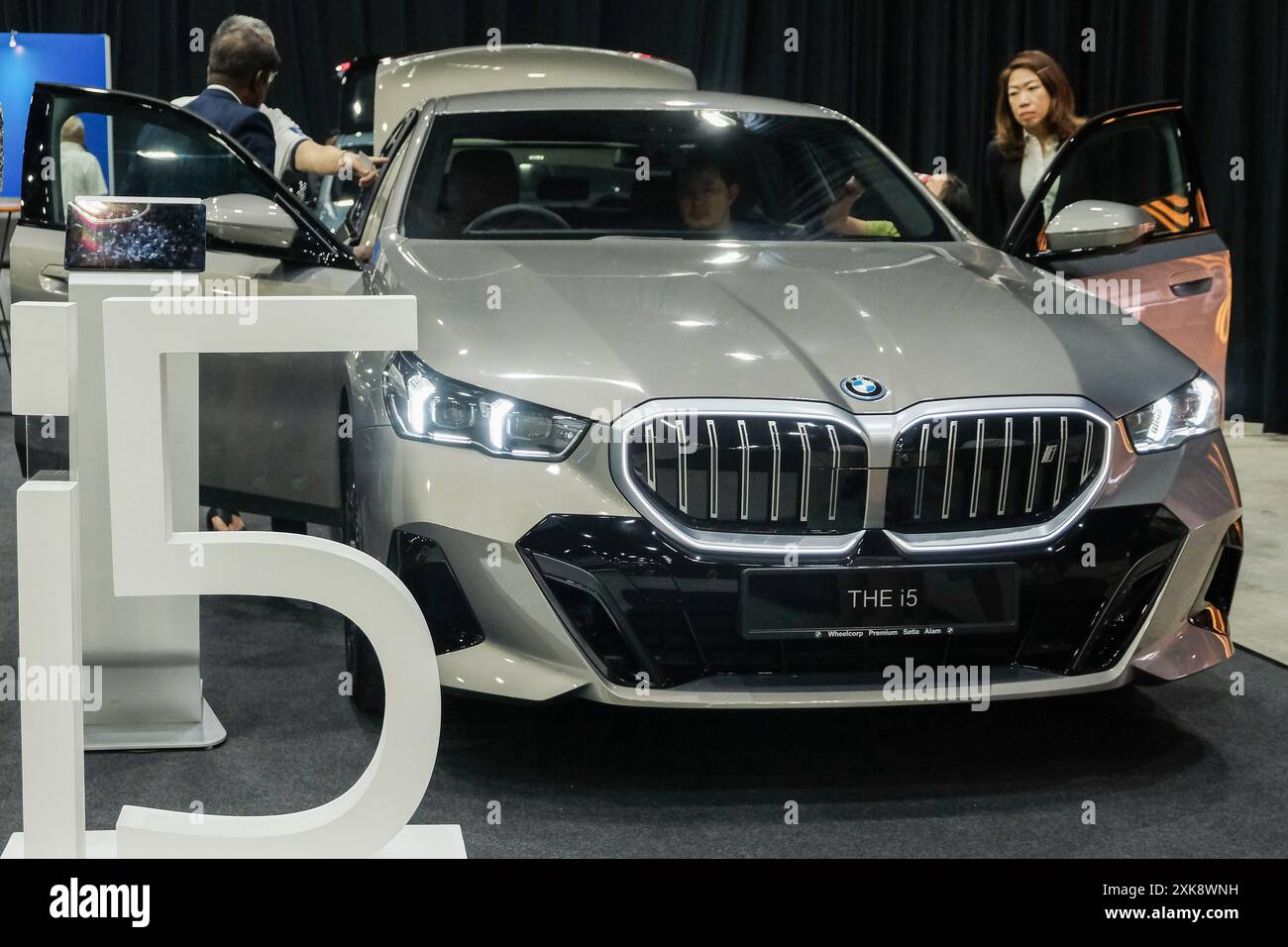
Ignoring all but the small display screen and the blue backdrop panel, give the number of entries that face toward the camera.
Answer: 2

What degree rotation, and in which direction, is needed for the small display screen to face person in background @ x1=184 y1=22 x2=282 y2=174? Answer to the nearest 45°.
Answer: approximately 180°

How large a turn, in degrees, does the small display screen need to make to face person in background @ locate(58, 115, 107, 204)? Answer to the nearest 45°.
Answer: approximately 180°

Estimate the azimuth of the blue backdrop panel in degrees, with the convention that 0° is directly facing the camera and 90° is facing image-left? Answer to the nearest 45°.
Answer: approximately 0°

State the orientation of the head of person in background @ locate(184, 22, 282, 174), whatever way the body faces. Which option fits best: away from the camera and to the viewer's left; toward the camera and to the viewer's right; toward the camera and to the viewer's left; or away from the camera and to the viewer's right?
away from the camera and to the viewer's right
